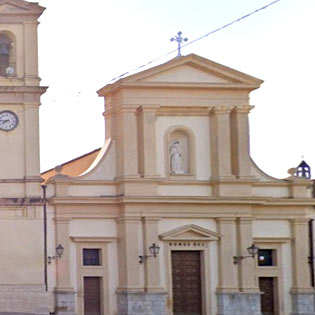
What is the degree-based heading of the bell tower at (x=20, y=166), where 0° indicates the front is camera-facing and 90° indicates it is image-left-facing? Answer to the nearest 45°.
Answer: approximately 0°

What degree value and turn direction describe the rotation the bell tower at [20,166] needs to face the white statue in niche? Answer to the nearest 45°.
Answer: approximately 90° to its left
